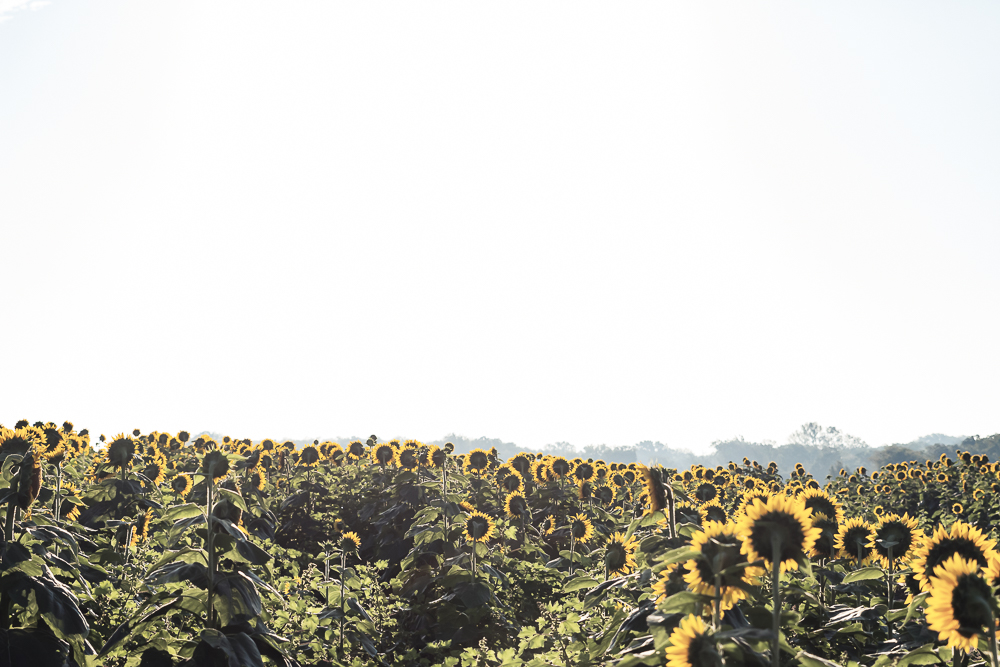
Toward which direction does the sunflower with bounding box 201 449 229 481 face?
away from the camera
